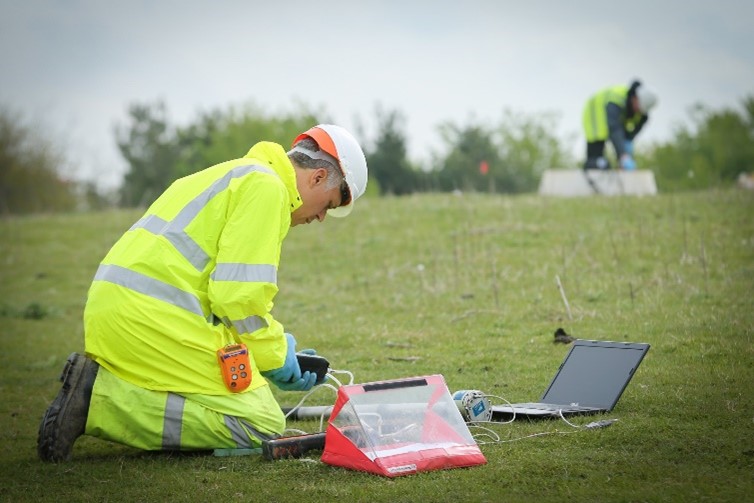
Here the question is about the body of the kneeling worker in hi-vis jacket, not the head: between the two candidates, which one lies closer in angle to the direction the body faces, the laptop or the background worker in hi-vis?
the laptop

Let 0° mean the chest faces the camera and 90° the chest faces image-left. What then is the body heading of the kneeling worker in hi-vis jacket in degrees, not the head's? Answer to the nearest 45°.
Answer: approximately 270°

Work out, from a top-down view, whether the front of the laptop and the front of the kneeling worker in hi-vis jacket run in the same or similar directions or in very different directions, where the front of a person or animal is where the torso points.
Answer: very different directions

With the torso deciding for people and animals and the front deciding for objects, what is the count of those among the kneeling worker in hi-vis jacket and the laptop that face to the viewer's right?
1

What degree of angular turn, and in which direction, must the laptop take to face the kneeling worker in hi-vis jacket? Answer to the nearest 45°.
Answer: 0° — it already faces them

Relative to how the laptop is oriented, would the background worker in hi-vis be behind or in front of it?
behind

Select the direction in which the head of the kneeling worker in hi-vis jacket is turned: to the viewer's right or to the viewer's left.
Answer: to the viewer's right

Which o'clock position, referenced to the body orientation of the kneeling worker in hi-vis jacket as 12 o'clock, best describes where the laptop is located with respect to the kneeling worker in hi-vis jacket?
The laptop is roughly at 12 o'clock from the kneeling worker in hi-vis jacket.

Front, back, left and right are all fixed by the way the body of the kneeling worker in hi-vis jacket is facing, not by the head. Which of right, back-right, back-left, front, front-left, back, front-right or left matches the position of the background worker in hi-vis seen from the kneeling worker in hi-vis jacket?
front-left

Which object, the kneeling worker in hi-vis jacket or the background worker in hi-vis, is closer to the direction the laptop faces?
the kneeling worker in hi-vis jacket

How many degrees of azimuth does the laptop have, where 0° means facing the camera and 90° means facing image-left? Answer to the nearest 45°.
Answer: approximately 45°
